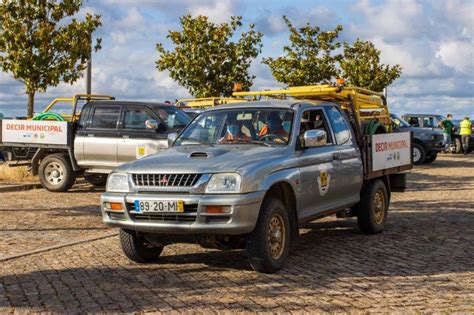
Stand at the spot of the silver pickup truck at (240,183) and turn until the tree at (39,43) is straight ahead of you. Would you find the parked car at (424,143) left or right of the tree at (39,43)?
right

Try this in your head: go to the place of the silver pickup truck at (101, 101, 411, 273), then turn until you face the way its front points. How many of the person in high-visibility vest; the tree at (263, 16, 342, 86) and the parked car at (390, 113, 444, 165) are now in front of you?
0

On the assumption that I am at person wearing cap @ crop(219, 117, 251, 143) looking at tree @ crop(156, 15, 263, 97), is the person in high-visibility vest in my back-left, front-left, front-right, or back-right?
front-right

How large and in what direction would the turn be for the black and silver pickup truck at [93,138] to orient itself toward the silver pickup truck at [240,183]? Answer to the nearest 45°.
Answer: approximately 45° to its right

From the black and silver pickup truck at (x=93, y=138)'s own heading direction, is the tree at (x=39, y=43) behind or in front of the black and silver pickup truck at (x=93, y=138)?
behind

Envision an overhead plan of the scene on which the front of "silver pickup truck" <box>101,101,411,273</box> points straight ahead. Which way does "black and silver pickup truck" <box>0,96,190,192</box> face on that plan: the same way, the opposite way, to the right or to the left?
to the left

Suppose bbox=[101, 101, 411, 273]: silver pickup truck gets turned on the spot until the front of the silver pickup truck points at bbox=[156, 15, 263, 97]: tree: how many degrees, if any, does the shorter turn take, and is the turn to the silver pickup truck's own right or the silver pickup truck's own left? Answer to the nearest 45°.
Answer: approximately 135° to the silver pickup truck's own right

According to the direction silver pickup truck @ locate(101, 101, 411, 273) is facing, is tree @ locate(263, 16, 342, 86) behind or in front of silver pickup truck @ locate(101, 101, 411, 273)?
behind

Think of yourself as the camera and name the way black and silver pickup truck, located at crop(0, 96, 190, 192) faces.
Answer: facing the viewer and to the right of the viewer

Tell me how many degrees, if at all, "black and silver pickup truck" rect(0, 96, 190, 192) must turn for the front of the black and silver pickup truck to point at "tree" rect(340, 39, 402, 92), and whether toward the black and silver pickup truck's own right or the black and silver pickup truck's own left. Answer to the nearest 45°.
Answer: approximately 90° to the black and silver pickup truck's own left

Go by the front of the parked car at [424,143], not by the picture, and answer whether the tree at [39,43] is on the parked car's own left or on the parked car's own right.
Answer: on the parked car's own right

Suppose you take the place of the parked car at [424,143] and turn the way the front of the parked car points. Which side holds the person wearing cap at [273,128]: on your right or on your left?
on your right

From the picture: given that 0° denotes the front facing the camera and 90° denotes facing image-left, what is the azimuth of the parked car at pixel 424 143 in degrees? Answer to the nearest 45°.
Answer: approximately 315°
